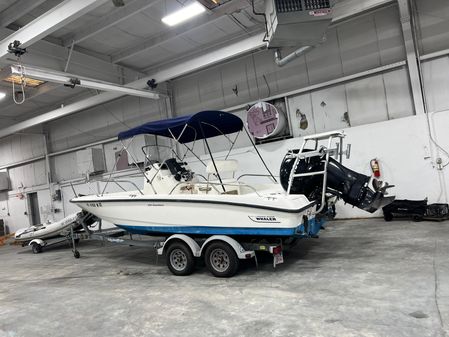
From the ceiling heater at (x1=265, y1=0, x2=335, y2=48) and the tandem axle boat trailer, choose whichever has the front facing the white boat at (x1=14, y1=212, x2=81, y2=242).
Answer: the tandem axle boat trailer

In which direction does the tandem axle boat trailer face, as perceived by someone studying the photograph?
facing away from the viewer and to the left of the viewer

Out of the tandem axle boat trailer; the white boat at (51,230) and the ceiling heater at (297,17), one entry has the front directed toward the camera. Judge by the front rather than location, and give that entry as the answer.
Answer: the ceiling heater

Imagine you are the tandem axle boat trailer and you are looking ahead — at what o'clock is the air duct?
The air duct is roughly at 3 o'clock from the tandem axle boat trailer.

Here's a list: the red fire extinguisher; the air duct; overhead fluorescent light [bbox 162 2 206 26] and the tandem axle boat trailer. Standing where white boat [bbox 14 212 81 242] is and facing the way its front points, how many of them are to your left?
0

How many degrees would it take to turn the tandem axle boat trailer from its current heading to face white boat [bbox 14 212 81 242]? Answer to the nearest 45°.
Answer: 0° — it already faces it

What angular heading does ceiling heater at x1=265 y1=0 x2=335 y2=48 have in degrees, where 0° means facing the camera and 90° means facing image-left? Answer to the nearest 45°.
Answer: approximately 0°

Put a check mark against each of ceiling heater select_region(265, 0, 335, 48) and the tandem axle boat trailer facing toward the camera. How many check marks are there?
1

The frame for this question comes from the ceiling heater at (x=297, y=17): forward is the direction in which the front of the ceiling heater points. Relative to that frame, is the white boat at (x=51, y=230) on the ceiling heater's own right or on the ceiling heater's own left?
on the ceiling heater's own right
